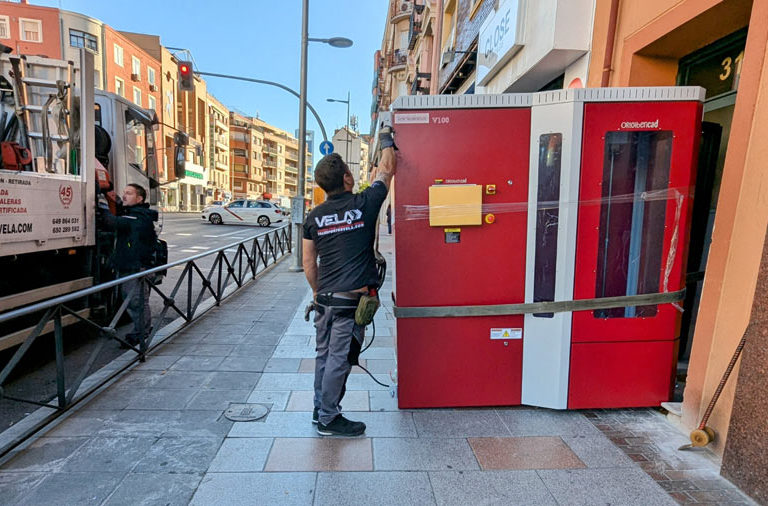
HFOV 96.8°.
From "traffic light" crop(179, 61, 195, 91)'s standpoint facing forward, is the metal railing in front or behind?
in front

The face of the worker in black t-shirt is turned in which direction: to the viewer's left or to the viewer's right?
to the viewer's right

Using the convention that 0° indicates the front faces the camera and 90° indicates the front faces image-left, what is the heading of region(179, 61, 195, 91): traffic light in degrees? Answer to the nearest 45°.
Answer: approximately 0°

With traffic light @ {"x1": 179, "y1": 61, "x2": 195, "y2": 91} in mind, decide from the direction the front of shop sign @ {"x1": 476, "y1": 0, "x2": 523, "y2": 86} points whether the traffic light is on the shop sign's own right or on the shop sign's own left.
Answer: on the shop sign's own right

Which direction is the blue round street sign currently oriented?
toward the camera

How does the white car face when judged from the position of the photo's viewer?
facing to the left of the viewer

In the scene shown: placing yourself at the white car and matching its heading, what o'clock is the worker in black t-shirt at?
The worker in black t-shirt is roughly at 9 o'clock from the white car.

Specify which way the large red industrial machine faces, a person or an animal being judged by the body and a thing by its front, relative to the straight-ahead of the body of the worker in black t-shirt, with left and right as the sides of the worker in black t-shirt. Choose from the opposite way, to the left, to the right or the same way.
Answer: the opposite way

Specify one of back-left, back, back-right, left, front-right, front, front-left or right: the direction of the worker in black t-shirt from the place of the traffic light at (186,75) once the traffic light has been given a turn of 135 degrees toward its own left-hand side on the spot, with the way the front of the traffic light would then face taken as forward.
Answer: back-right

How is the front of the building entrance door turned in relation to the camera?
facing the viewer and to the left of the viewer

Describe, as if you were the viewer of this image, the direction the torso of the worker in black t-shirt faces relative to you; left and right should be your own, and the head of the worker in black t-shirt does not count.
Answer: facing away from the viewer and to the right of the viewer

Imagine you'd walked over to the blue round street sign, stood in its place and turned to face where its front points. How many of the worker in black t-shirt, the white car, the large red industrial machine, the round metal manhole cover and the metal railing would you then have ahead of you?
4

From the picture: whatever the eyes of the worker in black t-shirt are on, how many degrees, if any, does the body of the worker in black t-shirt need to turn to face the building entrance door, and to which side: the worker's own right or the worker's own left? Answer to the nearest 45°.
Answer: approximately 45° to the worker's own right

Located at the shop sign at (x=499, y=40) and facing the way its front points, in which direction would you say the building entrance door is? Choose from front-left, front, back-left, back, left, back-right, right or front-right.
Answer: left
